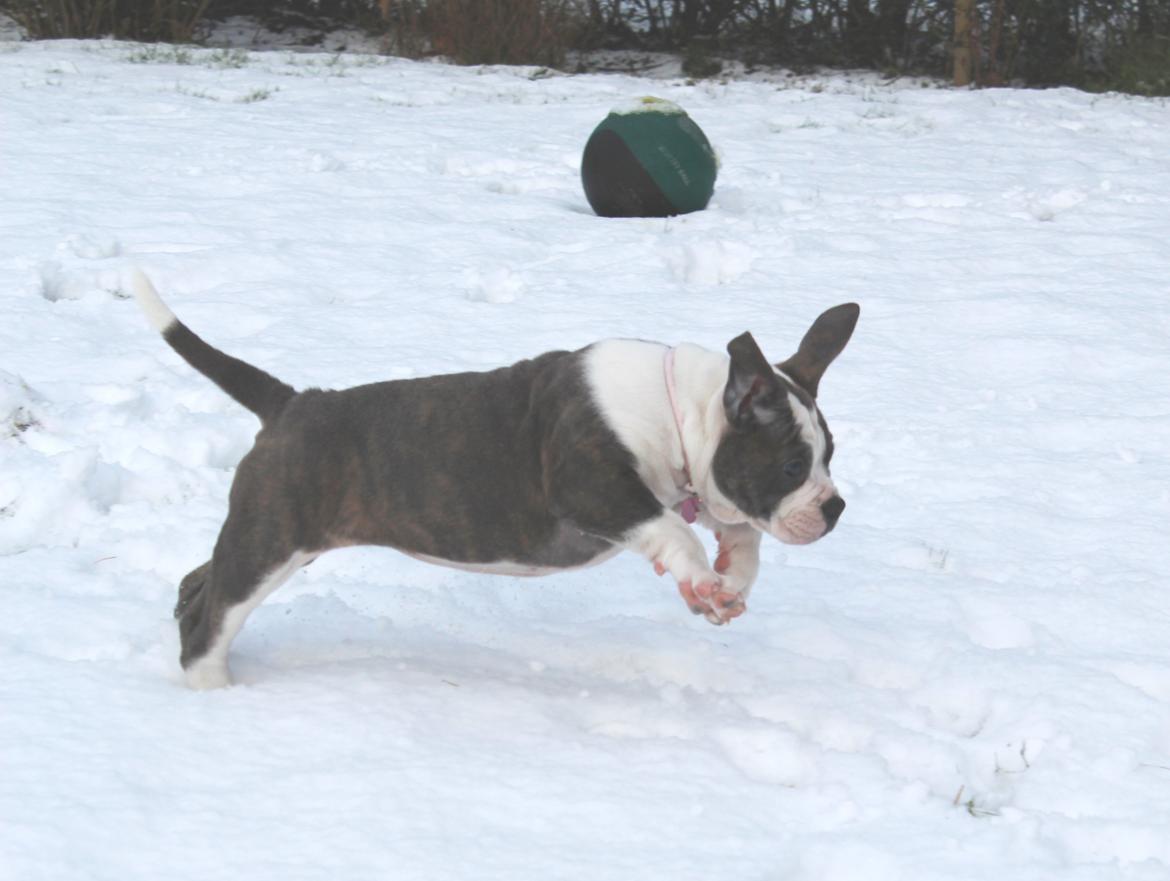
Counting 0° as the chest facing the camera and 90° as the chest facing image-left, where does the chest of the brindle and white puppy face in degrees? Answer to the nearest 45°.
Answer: approximately 270°

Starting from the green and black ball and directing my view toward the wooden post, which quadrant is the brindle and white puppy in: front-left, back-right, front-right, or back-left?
back-right
